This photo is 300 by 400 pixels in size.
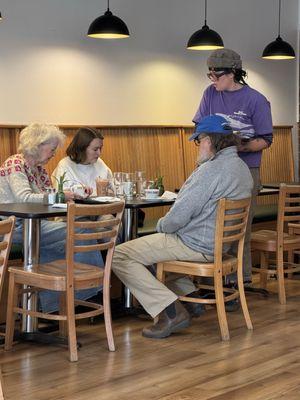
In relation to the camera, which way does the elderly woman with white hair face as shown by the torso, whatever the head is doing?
to the viewer's right

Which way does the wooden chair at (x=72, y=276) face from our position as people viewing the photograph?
facing away from the viewer and to the left of the viewer

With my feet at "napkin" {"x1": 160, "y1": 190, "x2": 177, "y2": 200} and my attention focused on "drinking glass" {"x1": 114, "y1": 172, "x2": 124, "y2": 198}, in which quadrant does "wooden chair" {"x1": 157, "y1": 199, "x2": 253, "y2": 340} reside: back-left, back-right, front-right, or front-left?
back-left

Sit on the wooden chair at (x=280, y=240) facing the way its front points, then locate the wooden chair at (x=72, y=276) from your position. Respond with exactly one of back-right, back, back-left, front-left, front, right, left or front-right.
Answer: left

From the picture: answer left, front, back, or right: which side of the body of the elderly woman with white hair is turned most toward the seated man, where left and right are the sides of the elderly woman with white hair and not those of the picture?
front

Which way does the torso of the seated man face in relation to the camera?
to the viewer's left

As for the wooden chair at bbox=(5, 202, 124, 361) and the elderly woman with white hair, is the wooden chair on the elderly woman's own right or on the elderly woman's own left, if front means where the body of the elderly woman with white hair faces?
on the elderly woman's own right

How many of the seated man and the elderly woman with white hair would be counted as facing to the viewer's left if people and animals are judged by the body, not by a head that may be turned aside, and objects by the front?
1

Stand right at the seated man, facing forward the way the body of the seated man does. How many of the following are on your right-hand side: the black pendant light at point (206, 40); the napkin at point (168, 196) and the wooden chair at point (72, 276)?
2

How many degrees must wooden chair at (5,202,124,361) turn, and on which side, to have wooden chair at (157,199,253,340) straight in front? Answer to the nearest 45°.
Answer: approximately 135° to its right

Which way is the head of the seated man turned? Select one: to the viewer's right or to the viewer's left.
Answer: to the viewer's left

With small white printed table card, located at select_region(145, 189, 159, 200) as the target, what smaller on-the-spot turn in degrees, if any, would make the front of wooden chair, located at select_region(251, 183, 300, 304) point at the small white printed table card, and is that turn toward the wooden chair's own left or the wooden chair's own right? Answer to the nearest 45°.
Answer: approximately 90° to the wooden chair's own left
